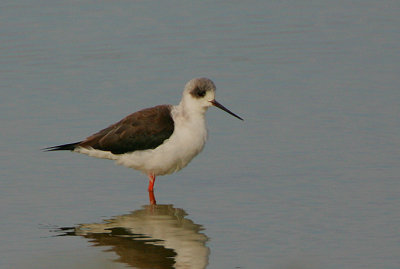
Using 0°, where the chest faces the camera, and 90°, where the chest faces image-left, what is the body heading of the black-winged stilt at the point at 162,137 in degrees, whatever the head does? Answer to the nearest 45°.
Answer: approximately 270°
